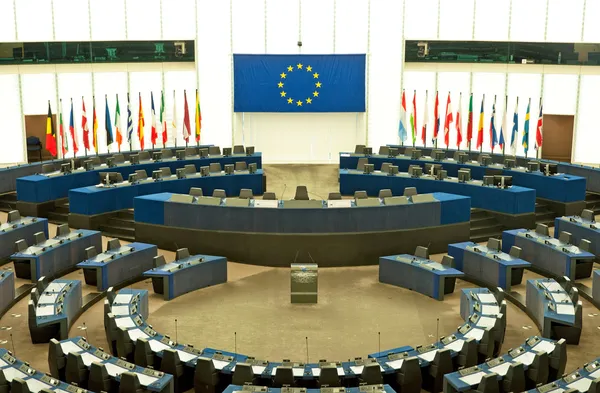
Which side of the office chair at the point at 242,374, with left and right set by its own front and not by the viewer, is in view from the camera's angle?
back

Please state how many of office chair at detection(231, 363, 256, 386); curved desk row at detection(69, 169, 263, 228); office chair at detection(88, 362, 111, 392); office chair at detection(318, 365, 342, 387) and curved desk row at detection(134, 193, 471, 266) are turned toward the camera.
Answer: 2

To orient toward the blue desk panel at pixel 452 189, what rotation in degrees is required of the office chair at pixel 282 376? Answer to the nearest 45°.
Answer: approximately 45° to its right

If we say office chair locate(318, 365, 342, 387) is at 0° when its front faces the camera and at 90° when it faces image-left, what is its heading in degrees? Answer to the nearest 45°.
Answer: approximately 180°

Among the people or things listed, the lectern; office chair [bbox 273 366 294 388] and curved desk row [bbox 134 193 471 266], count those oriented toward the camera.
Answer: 2

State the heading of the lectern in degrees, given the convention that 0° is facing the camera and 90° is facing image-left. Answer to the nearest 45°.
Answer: approximately 0°

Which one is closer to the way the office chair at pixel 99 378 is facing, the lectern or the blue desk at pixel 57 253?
the lectern

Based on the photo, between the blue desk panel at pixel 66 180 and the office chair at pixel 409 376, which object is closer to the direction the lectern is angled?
the office chair
